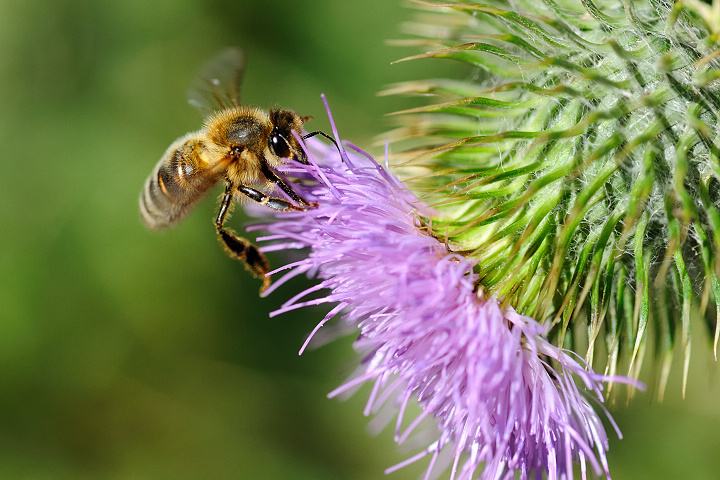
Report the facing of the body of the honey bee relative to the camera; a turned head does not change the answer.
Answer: to the viewer's right
